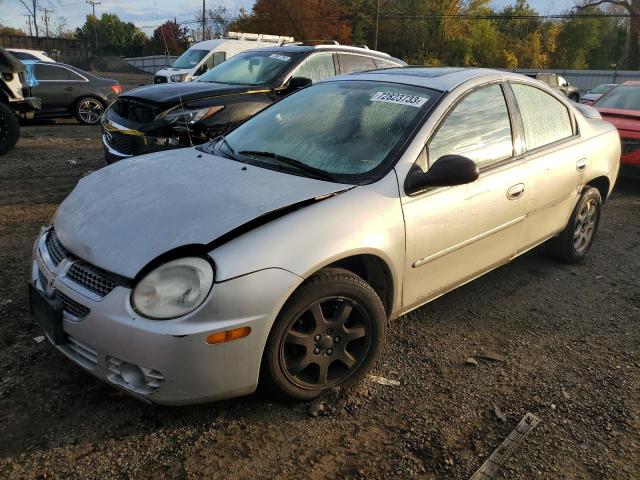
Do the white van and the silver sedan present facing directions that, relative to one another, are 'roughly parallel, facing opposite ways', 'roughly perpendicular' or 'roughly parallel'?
roughly parallel

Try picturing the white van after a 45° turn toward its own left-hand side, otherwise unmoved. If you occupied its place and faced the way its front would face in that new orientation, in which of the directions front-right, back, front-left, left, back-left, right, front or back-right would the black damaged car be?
front

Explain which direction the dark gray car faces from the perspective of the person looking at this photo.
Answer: facing to the left of the viewer

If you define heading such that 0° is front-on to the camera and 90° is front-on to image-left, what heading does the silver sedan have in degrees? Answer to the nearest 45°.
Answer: approximately 45°

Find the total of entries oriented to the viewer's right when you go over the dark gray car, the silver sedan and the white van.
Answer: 0

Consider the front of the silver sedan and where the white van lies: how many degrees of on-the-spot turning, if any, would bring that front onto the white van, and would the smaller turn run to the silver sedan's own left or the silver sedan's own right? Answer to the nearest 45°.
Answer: approximately 135° to the silver sedan's own right

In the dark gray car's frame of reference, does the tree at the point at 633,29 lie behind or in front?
behind

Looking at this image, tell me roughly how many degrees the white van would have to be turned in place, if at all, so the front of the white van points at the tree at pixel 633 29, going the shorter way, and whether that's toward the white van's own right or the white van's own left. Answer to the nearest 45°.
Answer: approximately 180°

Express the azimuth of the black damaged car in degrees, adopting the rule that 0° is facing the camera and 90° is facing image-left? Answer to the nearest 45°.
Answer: approximately 45°

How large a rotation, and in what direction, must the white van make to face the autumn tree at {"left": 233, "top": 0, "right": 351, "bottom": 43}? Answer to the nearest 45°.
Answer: approximately 135° to its right

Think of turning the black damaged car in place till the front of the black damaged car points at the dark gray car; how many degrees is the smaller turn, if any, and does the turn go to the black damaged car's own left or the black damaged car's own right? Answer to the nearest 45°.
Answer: approximately 90° to the black damaged car's own right

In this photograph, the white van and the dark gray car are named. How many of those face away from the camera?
0

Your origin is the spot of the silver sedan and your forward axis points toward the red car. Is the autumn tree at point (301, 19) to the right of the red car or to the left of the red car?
left

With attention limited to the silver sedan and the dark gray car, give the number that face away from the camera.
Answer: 0

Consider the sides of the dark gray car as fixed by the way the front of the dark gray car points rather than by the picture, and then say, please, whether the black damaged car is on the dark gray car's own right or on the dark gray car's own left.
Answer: on the dark gray car's own left
